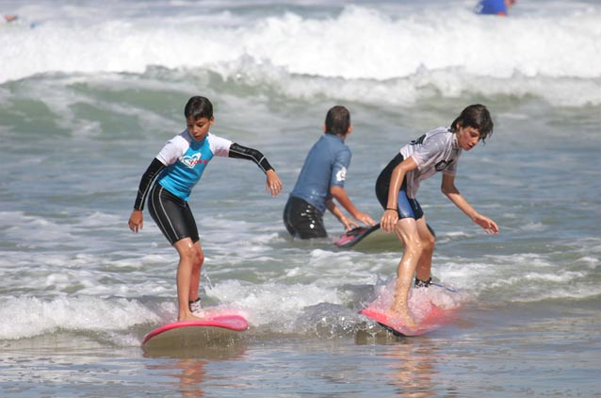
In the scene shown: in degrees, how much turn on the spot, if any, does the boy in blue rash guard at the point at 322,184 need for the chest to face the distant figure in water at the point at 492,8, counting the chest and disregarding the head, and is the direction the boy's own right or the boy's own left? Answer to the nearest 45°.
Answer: approximately 45° to the boy's own left

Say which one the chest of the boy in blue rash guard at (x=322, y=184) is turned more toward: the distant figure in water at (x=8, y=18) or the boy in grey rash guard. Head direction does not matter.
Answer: the distant figure in water

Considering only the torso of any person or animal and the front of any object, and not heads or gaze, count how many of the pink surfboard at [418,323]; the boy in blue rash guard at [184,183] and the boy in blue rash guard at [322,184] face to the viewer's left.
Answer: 0

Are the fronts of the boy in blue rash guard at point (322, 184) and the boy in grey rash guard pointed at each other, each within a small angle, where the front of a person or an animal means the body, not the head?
no

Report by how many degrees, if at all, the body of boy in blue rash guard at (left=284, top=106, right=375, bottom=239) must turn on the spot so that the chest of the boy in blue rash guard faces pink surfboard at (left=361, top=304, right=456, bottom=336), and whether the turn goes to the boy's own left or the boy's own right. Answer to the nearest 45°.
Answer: approximately 135° to the boy's own right

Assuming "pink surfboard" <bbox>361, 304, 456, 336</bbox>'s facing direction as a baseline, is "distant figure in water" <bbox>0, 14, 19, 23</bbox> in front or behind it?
behind

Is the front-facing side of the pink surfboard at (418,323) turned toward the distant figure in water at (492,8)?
no

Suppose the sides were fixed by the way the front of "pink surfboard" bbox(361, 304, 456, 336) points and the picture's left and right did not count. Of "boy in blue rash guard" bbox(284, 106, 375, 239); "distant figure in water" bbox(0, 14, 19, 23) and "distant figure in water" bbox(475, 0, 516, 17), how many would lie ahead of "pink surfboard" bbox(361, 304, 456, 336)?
0

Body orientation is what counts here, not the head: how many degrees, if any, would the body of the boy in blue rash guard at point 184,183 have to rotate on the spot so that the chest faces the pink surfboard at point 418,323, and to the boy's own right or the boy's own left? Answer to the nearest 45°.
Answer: approximately 45° to the boy's own left

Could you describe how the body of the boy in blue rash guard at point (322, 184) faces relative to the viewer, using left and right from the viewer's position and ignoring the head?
facing away from the viewer and to the right of the viewer

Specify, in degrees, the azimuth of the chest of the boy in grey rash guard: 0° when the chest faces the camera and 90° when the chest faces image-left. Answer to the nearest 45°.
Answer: approximately 315°

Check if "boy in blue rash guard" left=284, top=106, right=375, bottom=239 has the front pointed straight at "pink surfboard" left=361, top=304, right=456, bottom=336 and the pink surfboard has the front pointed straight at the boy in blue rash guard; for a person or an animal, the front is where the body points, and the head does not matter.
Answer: no

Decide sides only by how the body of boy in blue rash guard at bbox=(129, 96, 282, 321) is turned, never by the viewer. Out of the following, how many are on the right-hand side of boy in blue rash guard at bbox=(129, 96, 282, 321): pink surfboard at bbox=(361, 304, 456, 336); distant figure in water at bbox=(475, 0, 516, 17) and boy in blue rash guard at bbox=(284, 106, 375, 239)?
0

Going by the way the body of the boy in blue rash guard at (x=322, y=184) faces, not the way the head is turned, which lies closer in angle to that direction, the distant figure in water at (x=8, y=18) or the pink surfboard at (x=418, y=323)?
the distant figure in water

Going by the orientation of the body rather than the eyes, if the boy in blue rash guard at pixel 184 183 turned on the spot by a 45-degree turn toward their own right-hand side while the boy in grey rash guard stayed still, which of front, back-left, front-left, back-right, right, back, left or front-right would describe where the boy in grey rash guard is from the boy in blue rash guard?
left
